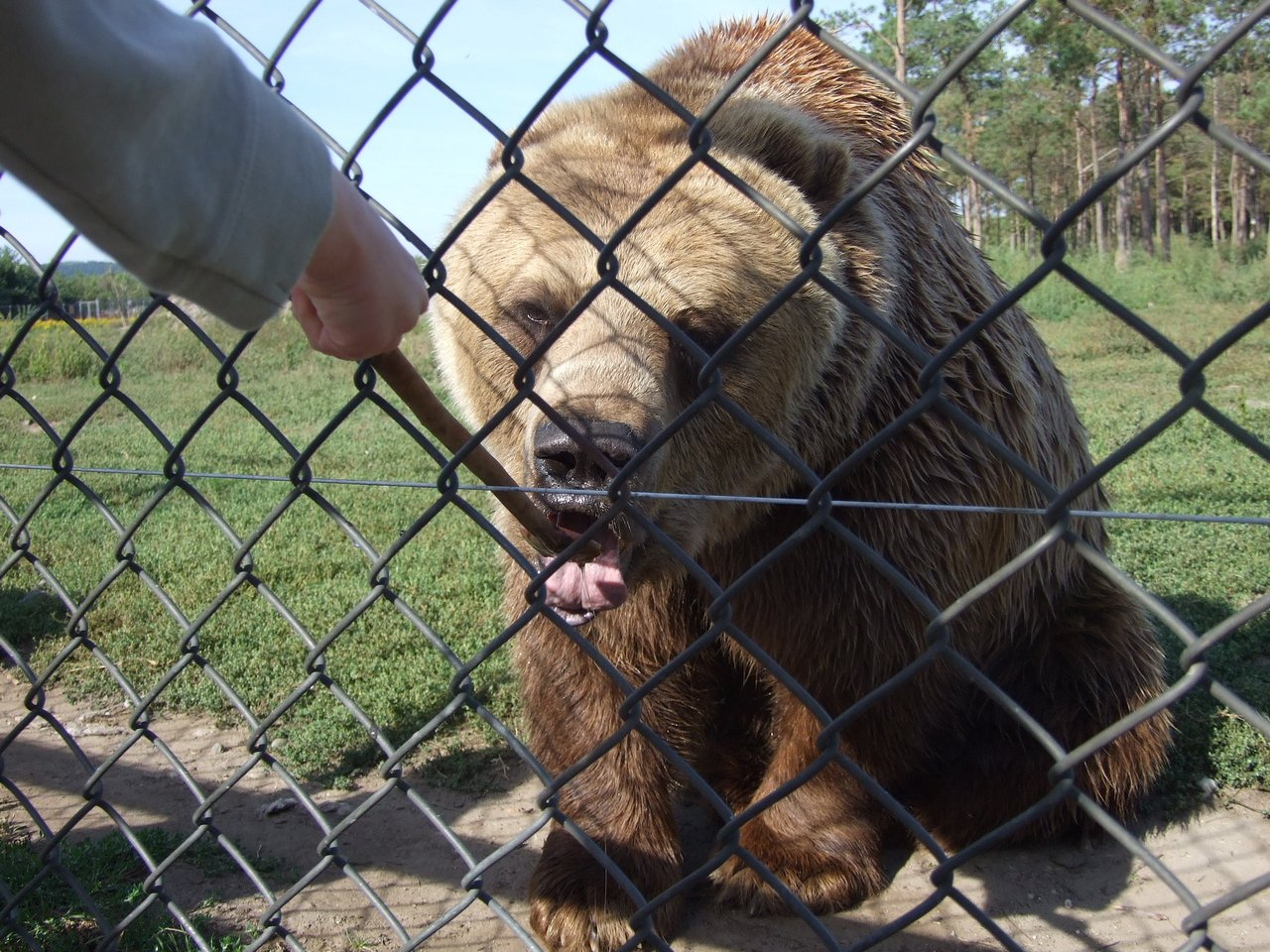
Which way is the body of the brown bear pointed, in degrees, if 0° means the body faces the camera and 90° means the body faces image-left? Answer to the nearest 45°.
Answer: approximately 45°
